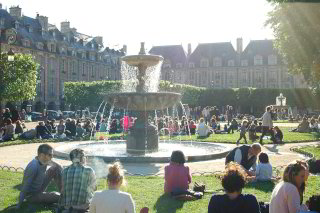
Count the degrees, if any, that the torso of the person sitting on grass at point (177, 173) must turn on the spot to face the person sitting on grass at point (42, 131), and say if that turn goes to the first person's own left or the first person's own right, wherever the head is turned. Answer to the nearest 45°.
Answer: approximately 45° to the first person's own left

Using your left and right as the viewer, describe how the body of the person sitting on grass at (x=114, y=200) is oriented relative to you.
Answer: facing away from the viewer

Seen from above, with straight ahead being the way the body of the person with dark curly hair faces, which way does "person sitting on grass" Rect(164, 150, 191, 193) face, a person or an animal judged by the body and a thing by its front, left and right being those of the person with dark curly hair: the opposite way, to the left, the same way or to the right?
the same way

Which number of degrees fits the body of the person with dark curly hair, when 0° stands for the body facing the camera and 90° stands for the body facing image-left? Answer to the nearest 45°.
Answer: approximately 180°

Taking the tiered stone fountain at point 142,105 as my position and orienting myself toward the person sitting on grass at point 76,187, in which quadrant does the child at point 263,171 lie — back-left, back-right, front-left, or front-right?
front-left

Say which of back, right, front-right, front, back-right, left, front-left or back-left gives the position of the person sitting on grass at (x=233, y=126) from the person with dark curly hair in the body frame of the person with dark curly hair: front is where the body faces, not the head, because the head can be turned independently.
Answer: front

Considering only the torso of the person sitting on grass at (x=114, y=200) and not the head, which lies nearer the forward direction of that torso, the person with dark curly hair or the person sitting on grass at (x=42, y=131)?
the person sitting on grass

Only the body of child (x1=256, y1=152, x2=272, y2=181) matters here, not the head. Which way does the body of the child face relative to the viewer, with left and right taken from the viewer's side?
facing away from the viewer

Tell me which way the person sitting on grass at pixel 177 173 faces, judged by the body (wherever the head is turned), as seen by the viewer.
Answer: away from the camera

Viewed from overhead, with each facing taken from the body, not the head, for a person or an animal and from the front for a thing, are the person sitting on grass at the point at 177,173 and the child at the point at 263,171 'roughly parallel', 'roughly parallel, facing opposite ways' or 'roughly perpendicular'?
roughly parallel

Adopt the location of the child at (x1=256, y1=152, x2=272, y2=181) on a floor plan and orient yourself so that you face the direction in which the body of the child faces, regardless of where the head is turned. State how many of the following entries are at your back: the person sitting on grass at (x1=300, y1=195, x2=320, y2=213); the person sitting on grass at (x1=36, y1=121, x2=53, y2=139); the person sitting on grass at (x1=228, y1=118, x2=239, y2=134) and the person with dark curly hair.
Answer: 2

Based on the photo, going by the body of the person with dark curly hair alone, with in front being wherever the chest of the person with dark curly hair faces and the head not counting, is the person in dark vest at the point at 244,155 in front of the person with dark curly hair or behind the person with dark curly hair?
in front
